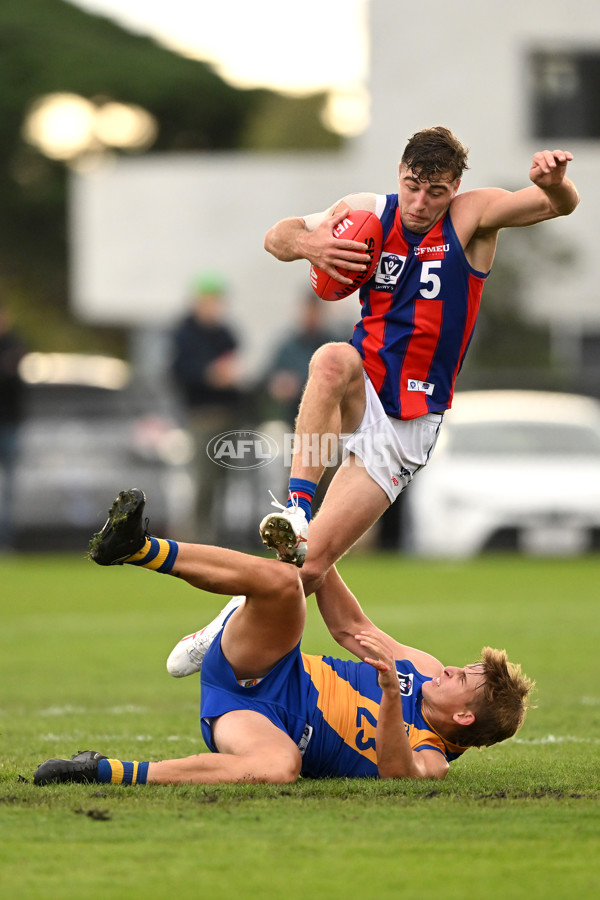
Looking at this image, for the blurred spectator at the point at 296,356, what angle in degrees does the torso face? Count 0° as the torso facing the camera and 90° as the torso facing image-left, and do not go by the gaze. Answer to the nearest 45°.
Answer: approximately 0°

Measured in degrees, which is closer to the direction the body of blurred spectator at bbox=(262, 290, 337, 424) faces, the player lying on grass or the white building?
the player lying on grass

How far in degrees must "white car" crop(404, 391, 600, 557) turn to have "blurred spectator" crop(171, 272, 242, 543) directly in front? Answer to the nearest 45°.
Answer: approximately 45° to its right

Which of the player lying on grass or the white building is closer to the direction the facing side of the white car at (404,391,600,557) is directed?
the player lying on grass
